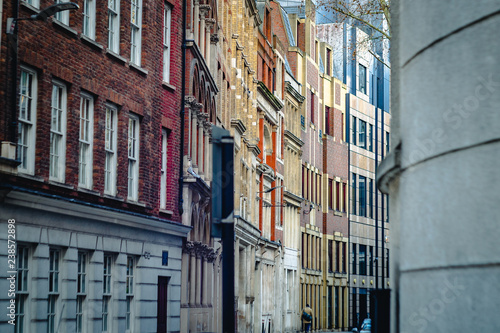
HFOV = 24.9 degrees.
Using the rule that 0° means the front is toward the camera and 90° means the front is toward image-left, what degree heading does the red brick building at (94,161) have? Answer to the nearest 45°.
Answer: approximately 315°

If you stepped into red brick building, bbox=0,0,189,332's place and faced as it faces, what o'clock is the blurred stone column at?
The blurred stone column is roughly at 1 o'clock from the red brick building.
